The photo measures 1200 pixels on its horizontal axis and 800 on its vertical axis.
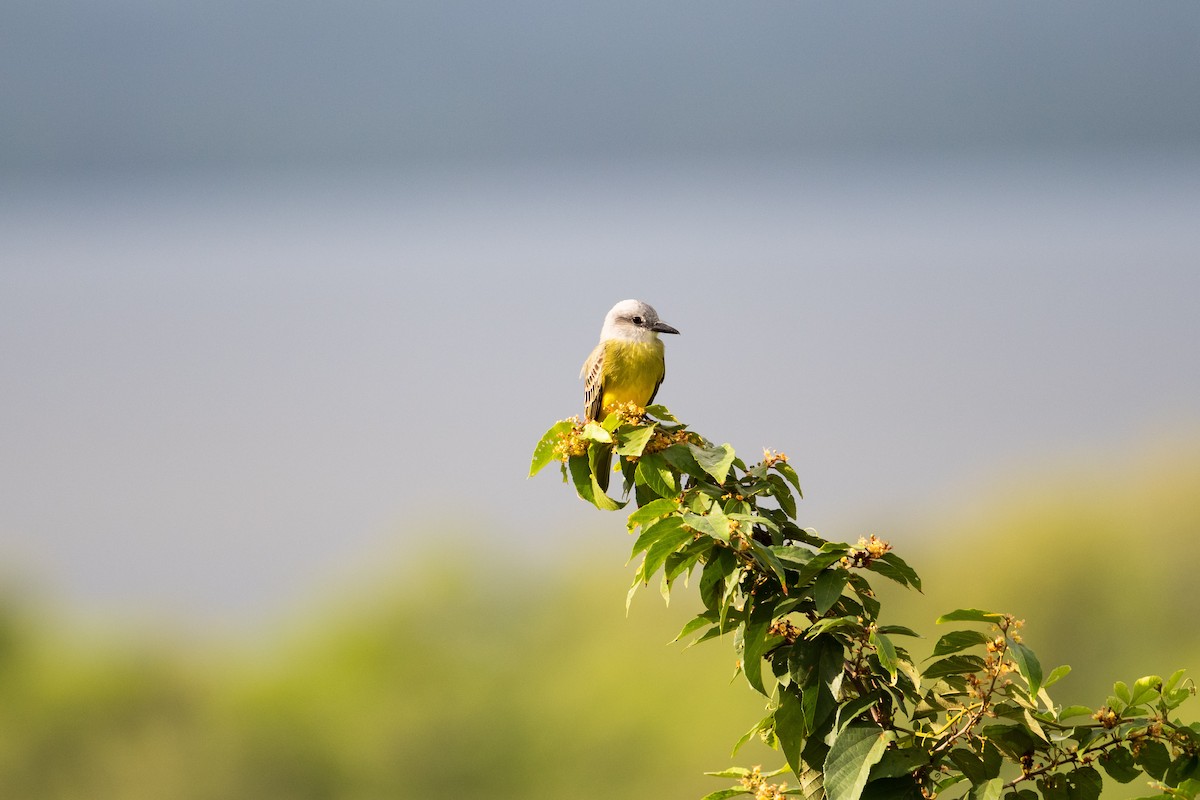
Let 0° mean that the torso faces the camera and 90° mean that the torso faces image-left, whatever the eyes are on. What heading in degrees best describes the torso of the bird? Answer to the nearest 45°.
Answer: approximately 315°
